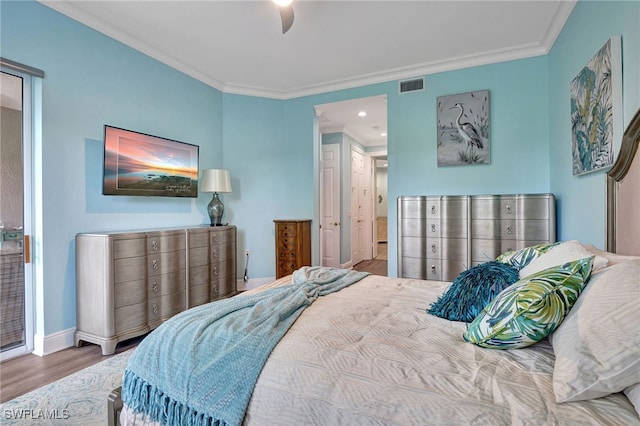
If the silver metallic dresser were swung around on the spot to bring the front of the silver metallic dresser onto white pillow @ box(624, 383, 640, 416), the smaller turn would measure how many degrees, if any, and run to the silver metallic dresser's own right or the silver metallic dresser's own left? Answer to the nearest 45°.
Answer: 0° — it already faces it

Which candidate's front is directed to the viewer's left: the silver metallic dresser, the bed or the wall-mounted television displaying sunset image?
the bed

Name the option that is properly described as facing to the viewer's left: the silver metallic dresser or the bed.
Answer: the bed

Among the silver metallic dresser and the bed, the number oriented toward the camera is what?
1

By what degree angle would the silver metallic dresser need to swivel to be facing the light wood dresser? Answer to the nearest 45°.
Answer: approximately 45° to its right

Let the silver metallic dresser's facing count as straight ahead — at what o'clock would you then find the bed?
The bed is roughly at 12 o'clock from the silver metallic dresser.

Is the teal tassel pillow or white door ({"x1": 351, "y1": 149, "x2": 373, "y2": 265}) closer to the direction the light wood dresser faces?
the teal tassel pillow

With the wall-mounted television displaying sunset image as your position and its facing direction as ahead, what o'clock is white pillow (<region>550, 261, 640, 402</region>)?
The white pillow is roughly at 1 o'clock from the wall-mounted television displaying sunset image.

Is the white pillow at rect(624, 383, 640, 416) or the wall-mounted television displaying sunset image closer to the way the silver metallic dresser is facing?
the white pillow

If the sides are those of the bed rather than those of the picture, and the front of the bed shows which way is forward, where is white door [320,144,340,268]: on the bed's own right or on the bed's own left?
on the bed's own right

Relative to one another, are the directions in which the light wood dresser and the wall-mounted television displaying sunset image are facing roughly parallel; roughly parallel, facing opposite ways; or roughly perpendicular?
roughly parallel

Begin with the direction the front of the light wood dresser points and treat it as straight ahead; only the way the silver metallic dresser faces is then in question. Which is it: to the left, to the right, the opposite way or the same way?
to the right

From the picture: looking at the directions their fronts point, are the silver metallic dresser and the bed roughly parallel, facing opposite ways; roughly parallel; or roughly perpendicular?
roughly perpendicular

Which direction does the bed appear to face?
to the viewer's left

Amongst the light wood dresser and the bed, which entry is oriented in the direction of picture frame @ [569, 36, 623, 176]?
the light wood dresser

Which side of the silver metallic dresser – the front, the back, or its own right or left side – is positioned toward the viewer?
front
